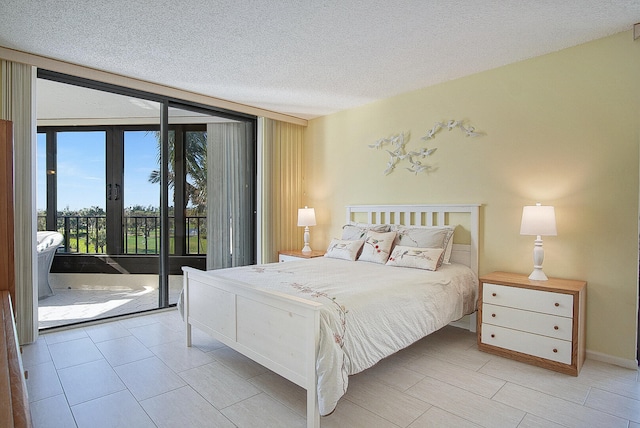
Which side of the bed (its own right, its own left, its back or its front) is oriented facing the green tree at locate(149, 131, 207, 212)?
right

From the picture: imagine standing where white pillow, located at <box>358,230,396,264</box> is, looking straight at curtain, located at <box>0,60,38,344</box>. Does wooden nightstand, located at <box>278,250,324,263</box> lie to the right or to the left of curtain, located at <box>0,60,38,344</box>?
right

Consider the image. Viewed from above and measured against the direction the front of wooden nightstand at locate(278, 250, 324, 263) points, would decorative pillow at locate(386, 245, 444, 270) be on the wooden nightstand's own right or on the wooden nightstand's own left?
on the wooden nightstand's own left

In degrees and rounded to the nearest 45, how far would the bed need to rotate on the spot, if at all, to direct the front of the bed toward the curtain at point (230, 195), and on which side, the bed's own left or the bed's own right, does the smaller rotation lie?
approximately 90° to the bed's own right

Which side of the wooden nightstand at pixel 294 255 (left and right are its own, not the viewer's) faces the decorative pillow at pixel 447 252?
left

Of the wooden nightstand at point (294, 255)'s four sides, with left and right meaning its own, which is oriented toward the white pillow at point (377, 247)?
left

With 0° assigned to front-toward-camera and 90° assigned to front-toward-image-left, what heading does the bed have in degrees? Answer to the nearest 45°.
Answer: approximately 45°

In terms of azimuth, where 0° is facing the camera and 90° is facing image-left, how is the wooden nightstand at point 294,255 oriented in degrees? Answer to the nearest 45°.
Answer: approximately 45°

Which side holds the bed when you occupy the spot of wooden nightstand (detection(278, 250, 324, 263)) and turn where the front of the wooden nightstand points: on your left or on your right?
on your left
